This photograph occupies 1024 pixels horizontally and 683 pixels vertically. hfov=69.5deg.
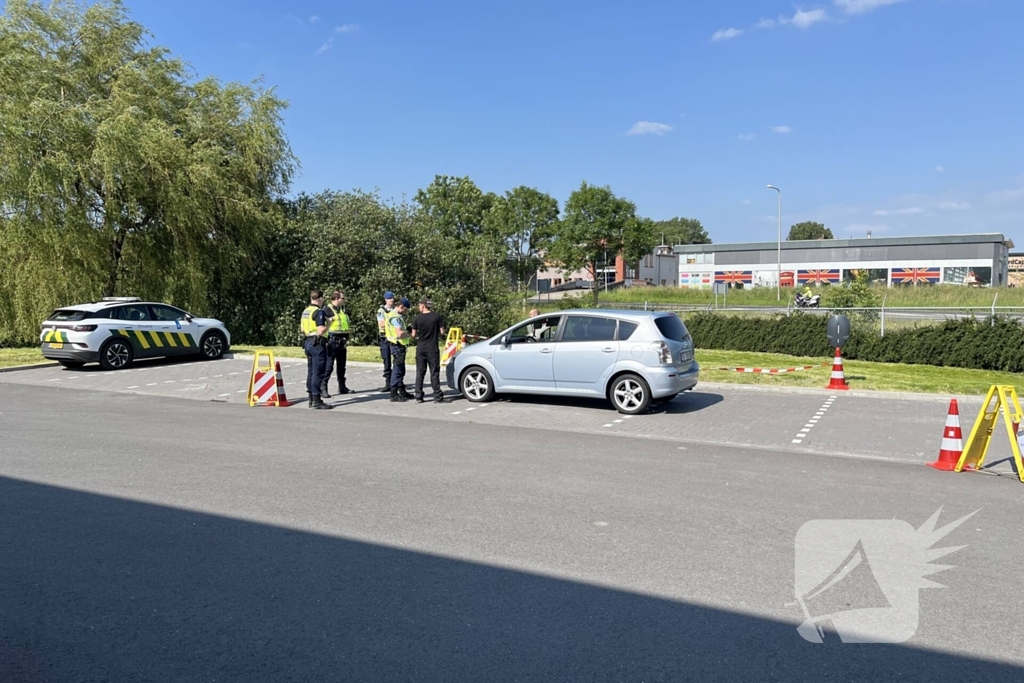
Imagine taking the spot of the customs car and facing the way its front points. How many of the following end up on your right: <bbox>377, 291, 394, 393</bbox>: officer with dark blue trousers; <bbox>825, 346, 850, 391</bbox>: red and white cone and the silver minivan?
3

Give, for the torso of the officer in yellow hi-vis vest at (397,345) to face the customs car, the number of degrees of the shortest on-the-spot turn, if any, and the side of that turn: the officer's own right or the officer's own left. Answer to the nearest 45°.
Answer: approximately 135° to the officer's own left

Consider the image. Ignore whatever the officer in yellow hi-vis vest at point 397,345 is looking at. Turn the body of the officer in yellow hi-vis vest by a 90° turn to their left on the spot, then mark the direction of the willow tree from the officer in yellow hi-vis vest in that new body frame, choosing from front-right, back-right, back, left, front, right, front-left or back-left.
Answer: front-left

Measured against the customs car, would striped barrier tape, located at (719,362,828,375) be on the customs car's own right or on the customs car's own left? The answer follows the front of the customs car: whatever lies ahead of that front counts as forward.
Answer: on the customs car's own right

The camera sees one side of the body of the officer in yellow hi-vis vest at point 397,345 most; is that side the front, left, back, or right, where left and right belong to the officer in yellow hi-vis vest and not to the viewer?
right

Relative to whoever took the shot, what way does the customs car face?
facing away from the viewer and to the right of the viewer

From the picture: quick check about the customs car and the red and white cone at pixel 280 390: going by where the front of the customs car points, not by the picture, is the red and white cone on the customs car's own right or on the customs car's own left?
on the customs car's own right

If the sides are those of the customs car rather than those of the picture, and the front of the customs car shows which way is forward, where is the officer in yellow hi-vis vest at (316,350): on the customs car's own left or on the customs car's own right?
on the customs car's own right

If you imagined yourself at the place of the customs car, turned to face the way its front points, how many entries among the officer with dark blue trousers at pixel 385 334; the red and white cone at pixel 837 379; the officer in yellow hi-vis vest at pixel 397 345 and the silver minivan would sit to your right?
4
